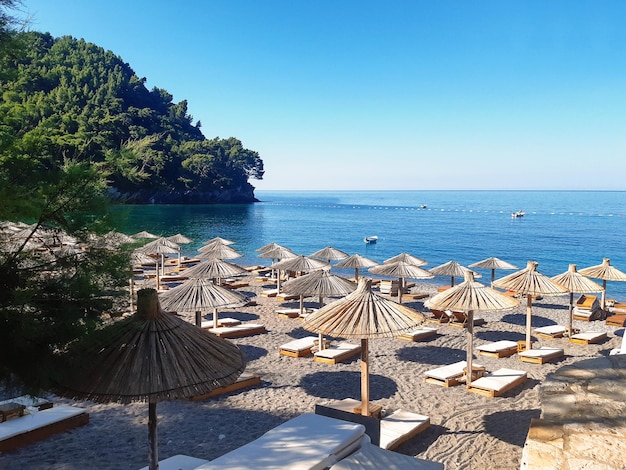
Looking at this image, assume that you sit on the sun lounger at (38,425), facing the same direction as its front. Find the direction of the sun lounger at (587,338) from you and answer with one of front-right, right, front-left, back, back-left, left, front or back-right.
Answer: front-right

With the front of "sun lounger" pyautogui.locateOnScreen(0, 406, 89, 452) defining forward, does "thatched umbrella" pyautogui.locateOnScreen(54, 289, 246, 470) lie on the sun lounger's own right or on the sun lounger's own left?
on the sun lounger's own right

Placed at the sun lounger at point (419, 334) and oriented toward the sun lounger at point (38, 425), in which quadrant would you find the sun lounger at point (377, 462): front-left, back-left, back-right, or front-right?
front-left

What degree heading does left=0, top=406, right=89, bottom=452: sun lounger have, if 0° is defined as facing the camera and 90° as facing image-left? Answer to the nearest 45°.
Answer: approximately 225°

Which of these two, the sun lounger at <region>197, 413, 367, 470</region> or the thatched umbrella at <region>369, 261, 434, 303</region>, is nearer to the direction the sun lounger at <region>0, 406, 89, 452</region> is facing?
the thatched umbrella

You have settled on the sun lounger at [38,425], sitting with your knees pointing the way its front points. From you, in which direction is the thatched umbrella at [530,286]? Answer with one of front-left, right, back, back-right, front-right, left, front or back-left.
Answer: front-right

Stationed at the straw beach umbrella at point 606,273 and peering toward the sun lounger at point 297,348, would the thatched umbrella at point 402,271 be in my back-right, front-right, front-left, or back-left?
front-right

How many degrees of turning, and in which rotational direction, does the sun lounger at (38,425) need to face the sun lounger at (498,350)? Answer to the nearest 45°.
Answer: approximately 45° to its right

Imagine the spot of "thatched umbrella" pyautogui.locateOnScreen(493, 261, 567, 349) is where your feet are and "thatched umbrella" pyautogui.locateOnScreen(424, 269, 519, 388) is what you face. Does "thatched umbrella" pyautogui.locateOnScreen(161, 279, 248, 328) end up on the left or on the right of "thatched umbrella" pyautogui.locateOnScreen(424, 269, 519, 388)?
right

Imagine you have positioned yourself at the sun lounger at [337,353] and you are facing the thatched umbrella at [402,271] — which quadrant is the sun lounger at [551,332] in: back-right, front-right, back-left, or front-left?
front-right

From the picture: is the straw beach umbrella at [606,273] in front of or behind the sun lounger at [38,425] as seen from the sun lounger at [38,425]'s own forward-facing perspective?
in front

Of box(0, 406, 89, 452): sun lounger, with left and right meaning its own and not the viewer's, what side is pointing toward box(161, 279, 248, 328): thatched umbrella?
front

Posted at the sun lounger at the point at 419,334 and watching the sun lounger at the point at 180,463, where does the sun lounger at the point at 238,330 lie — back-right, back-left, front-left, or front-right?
front-right
